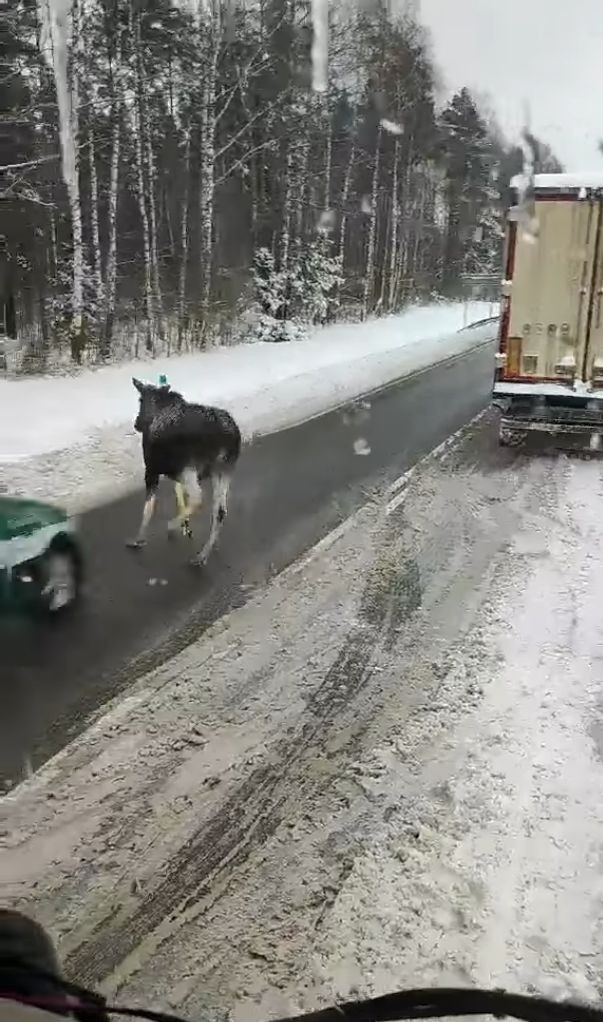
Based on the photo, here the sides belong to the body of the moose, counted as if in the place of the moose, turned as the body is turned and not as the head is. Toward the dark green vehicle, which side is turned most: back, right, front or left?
left

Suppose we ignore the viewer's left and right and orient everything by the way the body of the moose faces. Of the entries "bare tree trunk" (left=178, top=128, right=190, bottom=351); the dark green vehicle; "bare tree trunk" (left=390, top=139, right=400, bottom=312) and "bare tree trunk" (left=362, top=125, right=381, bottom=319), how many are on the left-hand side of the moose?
1

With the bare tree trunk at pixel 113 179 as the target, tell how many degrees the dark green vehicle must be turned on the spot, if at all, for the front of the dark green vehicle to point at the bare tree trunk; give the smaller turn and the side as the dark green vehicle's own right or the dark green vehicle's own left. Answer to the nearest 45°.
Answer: approximately 135° to the dark green vehicle's own right

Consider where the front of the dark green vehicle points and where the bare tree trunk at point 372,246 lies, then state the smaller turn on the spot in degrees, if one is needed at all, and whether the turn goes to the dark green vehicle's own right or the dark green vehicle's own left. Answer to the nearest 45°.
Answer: approximately 180°

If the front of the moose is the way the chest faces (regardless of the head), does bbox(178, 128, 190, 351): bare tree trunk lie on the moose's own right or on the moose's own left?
on the moose's own right

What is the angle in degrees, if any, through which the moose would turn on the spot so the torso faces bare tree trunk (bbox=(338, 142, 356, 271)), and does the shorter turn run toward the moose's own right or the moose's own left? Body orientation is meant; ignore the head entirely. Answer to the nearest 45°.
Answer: approximately 45° to the moose's own right

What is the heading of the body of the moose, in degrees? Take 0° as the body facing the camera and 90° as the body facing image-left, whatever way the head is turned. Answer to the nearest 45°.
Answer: approximately 135°

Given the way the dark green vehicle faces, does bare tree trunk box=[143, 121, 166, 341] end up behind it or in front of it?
behind

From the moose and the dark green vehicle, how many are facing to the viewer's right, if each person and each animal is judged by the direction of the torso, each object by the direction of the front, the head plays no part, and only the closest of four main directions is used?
0

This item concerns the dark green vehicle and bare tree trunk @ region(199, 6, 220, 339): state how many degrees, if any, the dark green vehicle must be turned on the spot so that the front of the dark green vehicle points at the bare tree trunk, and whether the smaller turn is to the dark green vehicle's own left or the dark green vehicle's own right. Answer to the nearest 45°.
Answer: approximately 135° to the dark green vehicle's own right

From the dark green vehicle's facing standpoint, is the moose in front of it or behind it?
behind

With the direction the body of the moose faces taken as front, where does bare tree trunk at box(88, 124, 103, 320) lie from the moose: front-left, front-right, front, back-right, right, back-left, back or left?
front-right

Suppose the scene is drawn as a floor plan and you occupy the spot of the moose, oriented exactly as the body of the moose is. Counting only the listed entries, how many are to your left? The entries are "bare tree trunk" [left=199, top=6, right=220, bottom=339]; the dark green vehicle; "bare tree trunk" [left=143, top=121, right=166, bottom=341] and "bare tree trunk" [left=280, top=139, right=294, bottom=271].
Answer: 1
